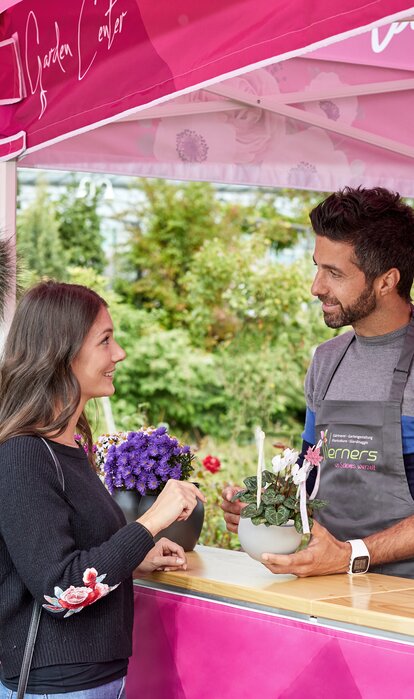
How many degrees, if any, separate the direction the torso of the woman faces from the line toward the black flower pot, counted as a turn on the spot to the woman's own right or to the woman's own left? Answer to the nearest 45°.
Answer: approximately 45° to the woman's own left

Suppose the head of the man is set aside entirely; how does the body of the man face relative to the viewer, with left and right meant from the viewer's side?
facing the viewer and to the left of the viewer

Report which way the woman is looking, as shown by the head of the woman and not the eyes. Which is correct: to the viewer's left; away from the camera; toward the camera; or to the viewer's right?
to the viewer's right

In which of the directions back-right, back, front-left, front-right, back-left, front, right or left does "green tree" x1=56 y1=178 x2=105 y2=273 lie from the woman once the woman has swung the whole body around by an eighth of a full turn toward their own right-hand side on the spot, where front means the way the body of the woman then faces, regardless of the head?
back-left

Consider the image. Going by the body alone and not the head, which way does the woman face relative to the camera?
to the viewer's right

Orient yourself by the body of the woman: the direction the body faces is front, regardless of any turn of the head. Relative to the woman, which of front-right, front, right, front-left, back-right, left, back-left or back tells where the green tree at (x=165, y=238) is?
left

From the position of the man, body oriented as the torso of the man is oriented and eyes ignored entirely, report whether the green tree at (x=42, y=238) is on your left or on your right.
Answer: on your right

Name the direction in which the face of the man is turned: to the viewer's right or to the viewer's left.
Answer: to the viewer's left

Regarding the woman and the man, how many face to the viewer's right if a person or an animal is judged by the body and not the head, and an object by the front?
1

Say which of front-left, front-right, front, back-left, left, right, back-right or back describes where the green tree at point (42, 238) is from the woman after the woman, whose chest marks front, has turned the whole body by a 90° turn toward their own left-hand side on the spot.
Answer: front

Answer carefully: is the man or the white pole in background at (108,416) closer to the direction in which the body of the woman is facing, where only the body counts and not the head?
the man

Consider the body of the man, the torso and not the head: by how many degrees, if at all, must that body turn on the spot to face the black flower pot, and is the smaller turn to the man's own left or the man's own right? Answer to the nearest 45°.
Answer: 0° — they already face it
